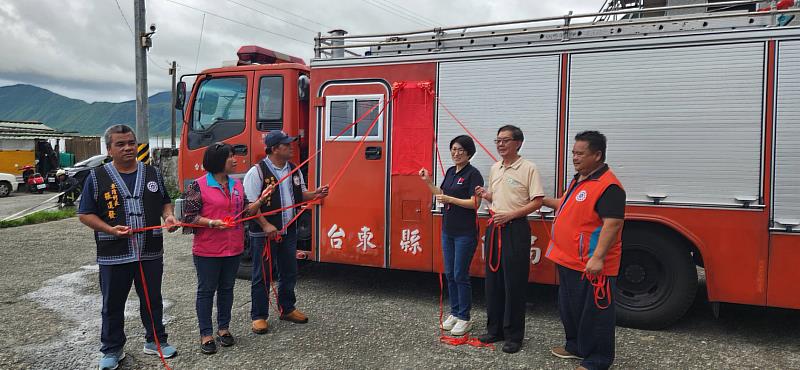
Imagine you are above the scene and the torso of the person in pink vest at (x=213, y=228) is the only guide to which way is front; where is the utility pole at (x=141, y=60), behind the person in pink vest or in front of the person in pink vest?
behind

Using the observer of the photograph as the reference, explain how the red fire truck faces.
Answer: facing to the left of the viewer

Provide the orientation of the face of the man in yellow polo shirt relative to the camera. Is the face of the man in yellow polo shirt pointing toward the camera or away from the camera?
toward the camera

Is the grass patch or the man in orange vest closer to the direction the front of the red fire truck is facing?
the grass patch

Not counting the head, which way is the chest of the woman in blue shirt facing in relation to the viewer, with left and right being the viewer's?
facing the viewer and to the left of the viewer

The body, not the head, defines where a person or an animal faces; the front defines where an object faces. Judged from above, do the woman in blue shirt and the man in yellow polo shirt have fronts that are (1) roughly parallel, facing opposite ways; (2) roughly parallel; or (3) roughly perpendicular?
roughly parallel

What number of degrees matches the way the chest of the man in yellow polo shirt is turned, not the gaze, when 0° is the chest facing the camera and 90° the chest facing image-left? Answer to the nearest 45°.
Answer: approximately 45°

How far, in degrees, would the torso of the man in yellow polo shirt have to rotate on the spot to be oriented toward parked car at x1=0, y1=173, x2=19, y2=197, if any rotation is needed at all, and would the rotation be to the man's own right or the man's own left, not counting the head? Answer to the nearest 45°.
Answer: approximately 90° to the man's own right

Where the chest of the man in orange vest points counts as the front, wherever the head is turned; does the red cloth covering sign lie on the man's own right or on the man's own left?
on the man's own right

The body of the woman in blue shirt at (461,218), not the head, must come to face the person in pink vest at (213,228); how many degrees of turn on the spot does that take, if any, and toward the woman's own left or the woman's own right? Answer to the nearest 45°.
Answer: approximately 45° to the woman's own right

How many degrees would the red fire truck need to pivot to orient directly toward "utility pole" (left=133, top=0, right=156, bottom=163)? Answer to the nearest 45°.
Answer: approximately 45° to its right
